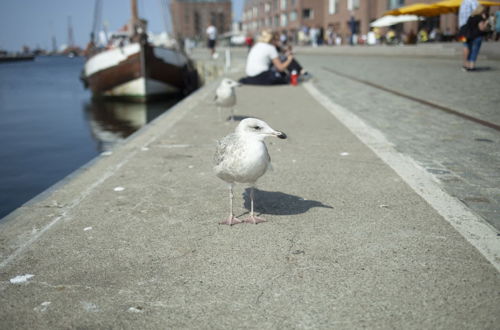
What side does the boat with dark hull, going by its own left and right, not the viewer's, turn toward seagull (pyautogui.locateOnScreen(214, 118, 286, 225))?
front

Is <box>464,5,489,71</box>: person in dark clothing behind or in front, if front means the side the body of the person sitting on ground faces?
in front

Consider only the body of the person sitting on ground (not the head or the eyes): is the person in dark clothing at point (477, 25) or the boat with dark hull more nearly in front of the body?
the person in dark clothing

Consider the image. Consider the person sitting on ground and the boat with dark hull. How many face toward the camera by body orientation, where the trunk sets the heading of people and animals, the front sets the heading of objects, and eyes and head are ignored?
1

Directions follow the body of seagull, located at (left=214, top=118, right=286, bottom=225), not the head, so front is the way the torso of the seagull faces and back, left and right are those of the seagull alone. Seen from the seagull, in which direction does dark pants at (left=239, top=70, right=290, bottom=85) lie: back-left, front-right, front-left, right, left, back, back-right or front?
back-left

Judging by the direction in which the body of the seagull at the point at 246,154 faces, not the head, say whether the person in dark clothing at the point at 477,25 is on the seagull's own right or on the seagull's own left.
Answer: on the seagull's own left

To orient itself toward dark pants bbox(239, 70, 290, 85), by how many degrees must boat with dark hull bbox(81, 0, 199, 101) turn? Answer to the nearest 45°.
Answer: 0° — it already faces it
